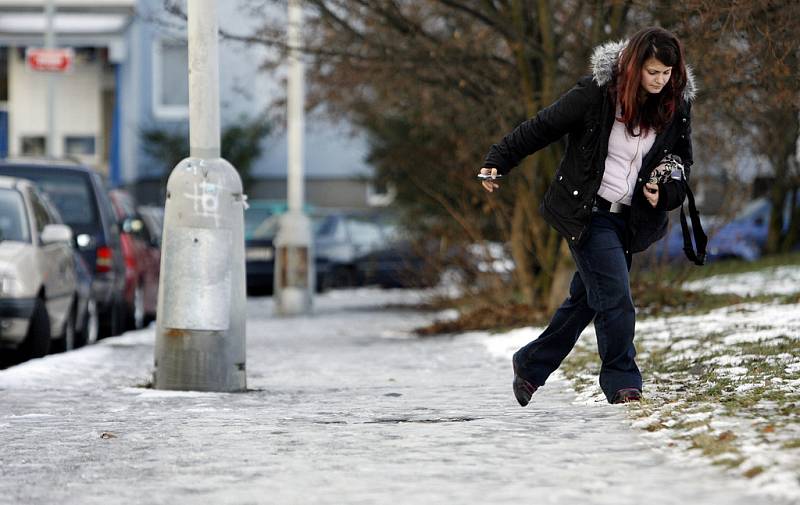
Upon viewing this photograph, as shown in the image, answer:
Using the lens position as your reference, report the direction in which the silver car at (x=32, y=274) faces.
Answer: facing the viewer and to the left of the viewer

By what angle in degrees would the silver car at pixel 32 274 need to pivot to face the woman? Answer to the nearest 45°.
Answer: approximately 90° to its left

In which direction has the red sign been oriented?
toward the camera

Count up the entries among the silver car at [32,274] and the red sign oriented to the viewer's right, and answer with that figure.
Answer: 0

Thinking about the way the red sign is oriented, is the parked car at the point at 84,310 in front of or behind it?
in front

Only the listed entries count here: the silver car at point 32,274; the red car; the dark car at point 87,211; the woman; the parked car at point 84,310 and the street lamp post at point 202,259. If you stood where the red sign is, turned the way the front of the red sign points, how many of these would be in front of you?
6

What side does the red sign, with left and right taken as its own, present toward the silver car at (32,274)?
front
